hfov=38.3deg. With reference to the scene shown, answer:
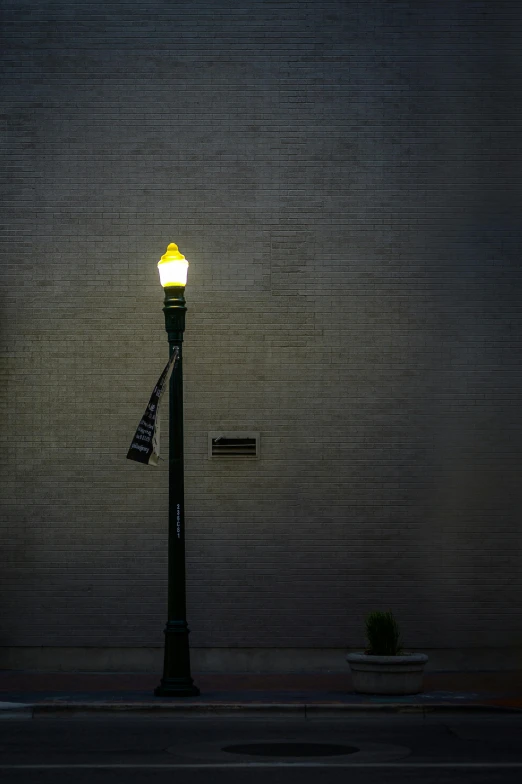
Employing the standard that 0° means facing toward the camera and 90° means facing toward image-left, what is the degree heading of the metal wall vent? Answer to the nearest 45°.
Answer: approximately 0°
